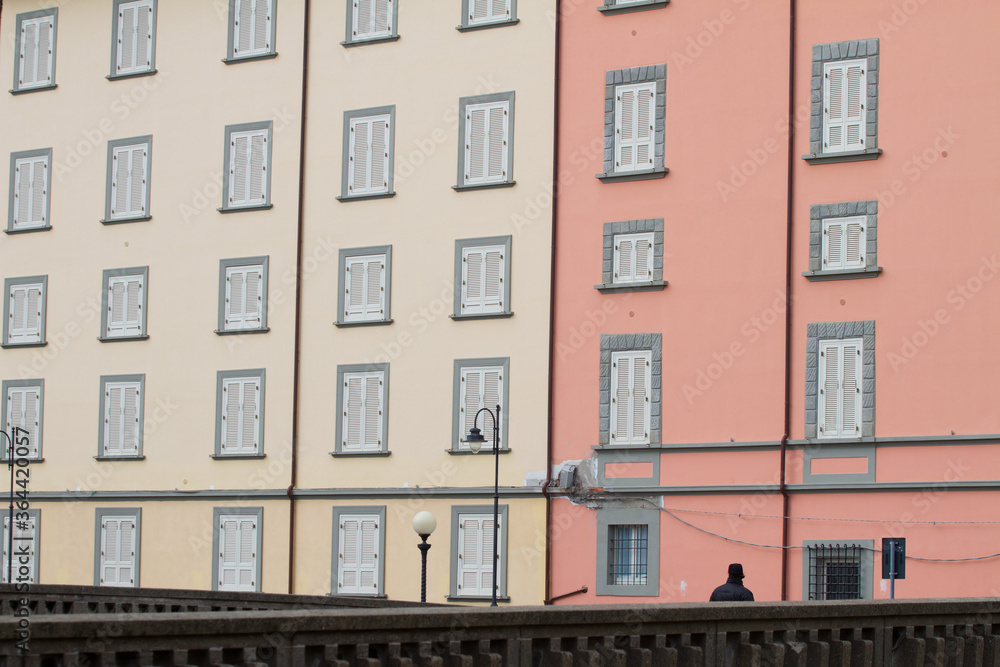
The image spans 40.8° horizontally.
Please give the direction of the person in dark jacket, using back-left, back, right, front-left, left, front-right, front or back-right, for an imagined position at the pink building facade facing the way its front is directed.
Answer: front

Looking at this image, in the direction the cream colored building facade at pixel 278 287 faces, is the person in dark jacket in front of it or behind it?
in front

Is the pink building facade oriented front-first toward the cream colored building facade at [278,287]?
no

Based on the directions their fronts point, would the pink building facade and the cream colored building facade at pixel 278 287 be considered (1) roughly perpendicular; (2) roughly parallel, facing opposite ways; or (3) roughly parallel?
roughly parallel

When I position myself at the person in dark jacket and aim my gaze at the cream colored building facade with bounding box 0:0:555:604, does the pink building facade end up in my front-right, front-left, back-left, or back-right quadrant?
front-right

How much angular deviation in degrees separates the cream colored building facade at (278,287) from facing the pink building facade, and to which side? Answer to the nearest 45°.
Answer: approximately 45° to its left

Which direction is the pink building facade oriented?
toward the camera

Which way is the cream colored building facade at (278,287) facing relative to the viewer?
toward the camera

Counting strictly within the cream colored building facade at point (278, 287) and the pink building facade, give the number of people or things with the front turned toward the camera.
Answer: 2

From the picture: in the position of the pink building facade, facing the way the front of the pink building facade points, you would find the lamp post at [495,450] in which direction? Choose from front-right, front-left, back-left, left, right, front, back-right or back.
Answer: right
